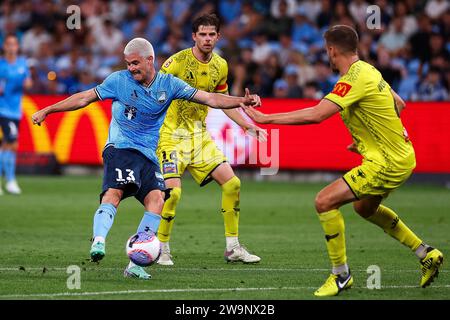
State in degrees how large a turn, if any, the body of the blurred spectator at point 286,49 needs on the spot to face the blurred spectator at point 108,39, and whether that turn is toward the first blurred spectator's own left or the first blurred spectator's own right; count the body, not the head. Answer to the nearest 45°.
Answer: approximately 90° to the first blurred spectator's own right

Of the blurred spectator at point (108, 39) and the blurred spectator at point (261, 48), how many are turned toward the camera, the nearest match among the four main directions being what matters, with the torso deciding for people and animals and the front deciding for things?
2

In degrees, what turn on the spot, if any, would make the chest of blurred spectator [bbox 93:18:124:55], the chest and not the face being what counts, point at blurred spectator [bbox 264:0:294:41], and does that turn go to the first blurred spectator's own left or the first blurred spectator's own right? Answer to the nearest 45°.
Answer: approximately 90° to the first blurred spectator's own left

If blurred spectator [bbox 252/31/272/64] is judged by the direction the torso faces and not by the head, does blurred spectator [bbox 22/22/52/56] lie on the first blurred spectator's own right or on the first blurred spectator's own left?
on the first blurred spectator's own right

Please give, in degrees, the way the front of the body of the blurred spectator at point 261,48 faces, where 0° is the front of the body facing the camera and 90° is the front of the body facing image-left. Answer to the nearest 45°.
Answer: approximately 0°

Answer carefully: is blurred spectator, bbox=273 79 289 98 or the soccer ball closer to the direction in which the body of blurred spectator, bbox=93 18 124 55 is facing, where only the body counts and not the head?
the soccer ball

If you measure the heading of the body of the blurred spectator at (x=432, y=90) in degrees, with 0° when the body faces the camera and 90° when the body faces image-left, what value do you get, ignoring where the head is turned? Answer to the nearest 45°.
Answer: approximately 0°
